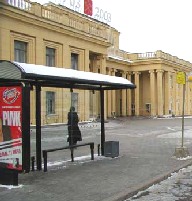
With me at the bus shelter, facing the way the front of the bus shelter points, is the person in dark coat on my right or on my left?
on my left

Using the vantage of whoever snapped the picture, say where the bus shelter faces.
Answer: facing the viewer and to the right of the viewer
